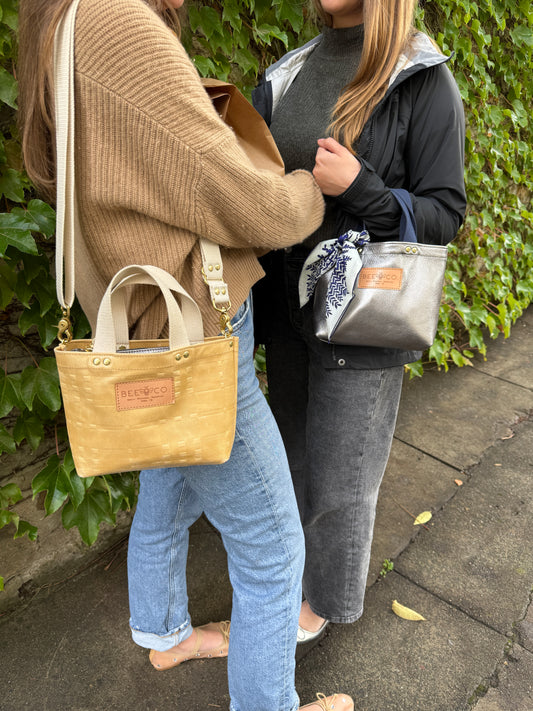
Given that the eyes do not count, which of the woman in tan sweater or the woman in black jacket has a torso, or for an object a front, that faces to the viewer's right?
the woman in tan sweater

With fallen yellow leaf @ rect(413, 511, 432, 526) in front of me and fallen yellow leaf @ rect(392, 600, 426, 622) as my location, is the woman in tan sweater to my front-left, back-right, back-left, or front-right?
back-left

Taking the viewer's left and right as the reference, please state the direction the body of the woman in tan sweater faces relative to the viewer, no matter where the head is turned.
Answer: facing to the right of the viewer

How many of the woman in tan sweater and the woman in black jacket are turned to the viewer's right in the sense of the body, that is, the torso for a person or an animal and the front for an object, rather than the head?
1

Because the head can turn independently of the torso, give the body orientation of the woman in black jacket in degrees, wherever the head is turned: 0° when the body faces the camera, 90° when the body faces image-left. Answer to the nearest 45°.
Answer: approximately 45°
